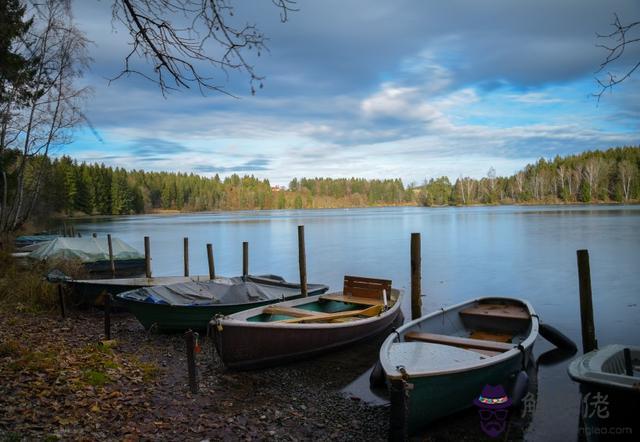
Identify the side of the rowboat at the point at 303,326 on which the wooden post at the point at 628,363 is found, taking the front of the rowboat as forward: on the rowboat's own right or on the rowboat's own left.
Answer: on the rowboat's own left

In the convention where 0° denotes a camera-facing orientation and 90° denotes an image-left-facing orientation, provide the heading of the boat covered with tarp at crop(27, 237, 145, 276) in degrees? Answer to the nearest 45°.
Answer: approximately 90°

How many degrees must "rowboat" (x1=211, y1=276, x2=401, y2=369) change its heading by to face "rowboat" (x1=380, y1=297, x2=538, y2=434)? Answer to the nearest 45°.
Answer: approximately 90° to its left

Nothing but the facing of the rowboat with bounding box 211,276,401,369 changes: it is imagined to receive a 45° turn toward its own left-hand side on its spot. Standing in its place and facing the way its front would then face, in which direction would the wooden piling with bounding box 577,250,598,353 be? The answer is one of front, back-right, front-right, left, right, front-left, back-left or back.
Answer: left

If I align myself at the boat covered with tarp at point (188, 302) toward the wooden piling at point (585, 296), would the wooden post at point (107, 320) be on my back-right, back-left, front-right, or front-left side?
back-right

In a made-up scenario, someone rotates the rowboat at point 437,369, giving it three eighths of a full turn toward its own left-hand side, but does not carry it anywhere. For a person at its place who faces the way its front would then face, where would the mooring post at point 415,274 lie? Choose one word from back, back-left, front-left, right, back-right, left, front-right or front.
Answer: left

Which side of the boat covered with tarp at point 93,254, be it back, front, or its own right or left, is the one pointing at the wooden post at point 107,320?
left

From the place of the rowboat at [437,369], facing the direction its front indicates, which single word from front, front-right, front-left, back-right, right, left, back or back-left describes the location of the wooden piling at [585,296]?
back

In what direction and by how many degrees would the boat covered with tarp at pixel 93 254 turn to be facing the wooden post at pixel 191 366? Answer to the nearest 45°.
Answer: approximately 90° to its left

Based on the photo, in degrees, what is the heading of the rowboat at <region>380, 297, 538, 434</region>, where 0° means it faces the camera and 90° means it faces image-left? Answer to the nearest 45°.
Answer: approximately 45°
